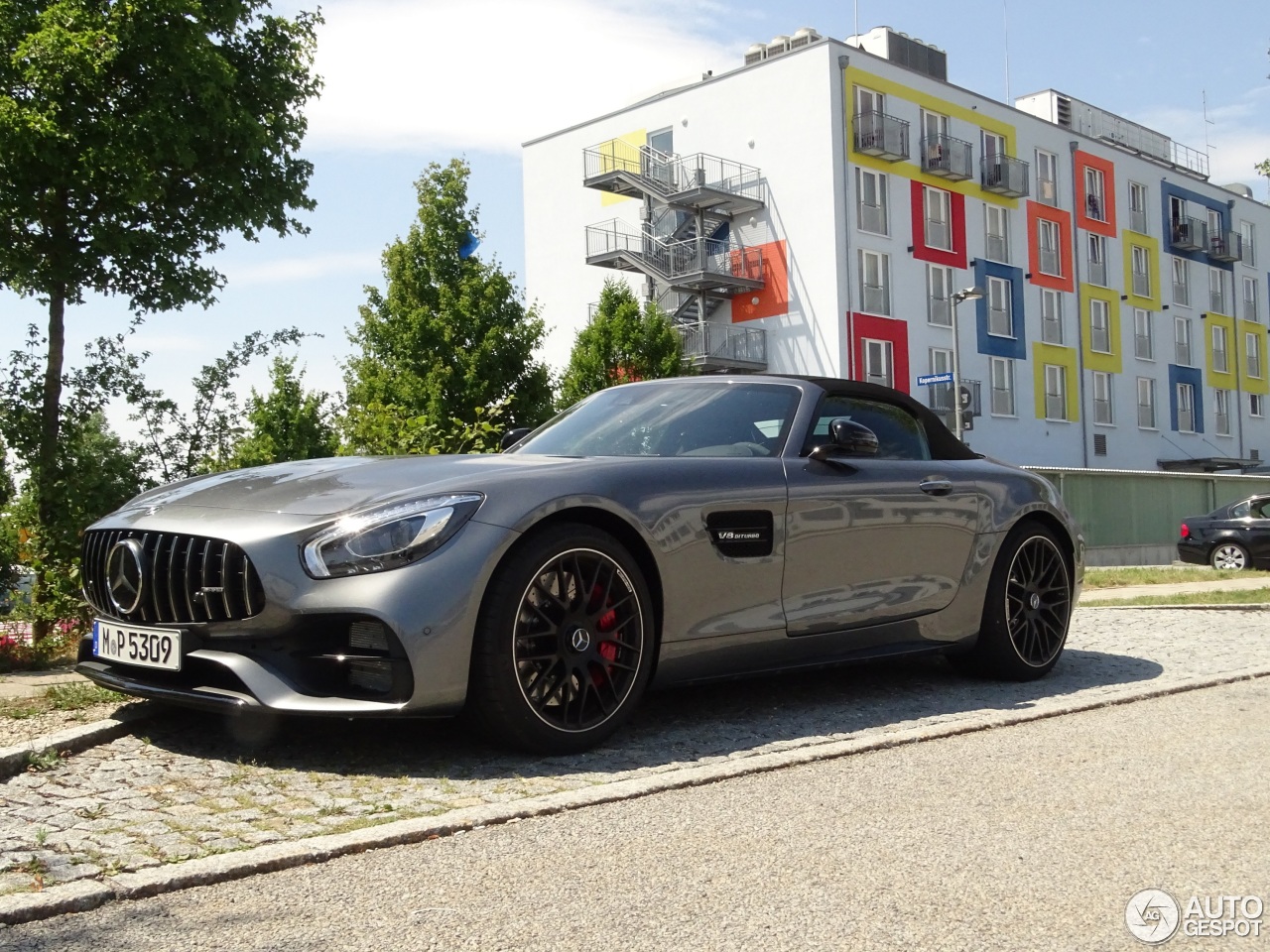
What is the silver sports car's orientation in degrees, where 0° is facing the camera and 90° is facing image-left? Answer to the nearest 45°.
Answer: approximately 45°

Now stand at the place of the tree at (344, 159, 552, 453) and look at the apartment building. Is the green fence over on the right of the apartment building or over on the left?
right

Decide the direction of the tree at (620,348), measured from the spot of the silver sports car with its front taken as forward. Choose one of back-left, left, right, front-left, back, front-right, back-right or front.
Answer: back-right
